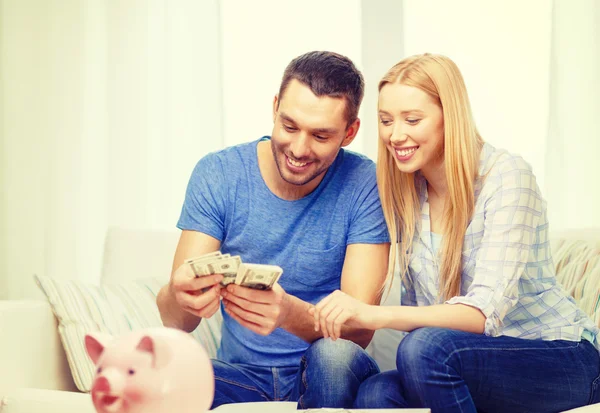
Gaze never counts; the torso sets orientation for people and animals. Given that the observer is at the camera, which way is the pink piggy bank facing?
facing the viewer and to the left of the viewer

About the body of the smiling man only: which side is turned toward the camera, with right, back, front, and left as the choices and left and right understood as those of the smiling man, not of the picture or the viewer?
front

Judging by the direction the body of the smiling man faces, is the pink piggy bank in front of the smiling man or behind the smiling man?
in front

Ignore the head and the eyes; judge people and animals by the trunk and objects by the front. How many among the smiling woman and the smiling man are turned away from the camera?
0

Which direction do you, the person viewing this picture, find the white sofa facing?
facing the viewer

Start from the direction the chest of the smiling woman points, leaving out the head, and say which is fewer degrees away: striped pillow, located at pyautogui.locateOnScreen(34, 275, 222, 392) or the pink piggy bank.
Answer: the pink piggy bank

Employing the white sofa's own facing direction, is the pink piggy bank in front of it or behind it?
in front

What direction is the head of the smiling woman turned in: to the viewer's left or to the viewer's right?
to the viewer's left

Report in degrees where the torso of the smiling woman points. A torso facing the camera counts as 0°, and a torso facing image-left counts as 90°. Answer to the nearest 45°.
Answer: approximately 45°

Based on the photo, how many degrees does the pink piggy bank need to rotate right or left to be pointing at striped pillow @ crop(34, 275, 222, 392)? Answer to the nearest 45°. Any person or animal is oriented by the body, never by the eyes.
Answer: approximately 135° to its right
